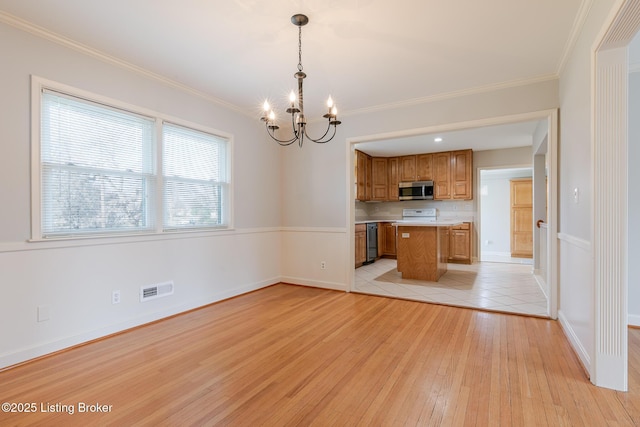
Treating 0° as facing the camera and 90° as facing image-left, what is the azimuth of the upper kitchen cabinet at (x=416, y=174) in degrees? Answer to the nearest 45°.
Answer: approximately 0°

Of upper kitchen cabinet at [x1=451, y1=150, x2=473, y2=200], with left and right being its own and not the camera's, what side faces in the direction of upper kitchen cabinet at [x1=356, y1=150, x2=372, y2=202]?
right

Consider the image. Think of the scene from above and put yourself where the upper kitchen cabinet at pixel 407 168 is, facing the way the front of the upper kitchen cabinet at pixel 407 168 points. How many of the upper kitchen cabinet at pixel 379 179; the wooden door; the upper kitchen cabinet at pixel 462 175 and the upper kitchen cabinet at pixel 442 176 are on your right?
1

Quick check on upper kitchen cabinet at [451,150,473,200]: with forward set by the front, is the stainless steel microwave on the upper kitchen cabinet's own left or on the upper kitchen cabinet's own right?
on the upper kitchen cabinet's own right

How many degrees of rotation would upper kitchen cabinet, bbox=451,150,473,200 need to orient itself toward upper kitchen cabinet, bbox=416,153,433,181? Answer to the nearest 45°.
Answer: approximately 90° to its right

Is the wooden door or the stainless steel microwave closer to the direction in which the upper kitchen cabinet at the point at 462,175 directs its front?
the stainless steel microwave

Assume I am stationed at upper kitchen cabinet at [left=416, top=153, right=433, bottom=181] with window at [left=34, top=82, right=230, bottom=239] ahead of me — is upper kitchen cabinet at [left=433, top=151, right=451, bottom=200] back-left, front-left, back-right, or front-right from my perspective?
back-left

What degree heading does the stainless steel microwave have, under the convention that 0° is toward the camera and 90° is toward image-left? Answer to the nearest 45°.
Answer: approximately 0°
